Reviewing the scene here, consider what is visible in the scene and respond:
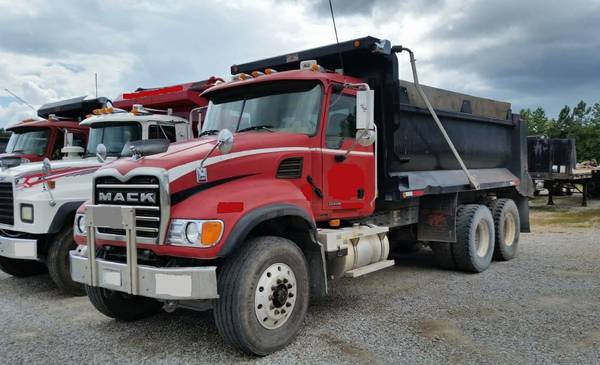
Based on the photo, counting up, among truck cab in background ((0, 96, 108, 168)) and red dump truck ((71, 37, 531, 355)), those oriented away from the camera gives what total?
0

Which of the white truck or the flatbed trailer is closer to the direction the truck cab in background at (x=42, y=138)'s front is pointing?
the white truck

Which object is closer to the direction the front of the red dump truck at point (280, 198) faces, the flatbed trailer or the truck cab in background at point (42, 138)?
the truck cab in background

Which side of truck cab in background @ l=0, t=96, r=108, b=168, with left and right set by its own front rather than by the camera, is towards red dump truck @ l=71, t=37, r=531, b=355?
left

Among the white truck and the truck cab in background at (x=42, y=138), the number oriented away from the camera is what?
0

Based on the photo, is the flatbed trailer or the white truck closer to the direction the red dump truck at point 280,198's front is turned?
the white truck

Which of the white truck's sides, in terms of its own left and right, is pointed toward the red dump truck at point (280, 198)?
left

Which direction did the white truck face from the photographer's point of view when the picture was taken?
facing the viewer and to the left of the viewer

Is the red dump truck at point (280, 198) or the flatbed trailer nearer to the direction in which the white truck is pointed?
the red dump truck

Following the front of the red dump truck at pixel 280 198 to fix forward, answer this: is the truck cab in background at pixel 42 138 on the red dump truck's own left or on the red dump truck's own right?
on the red dump truck's own right
